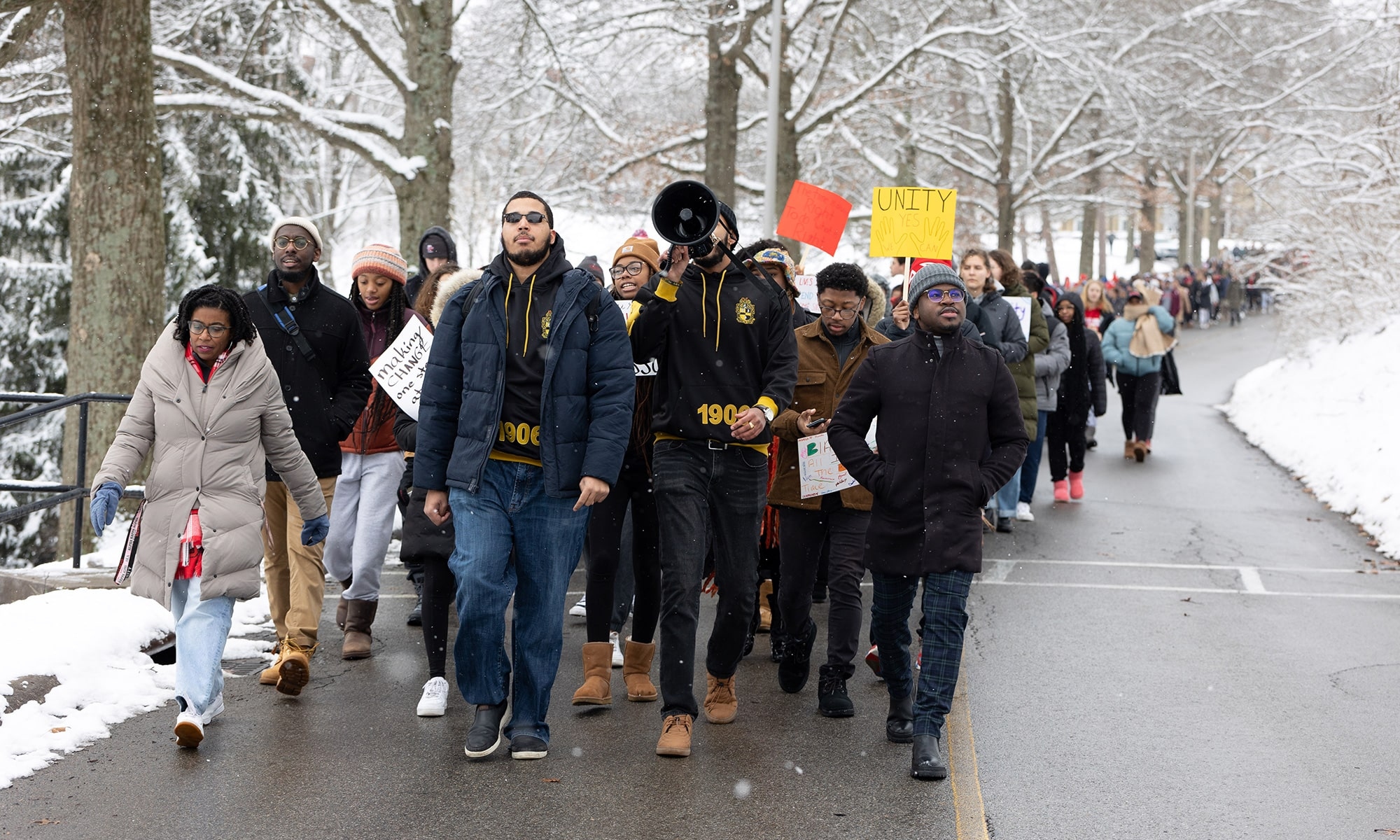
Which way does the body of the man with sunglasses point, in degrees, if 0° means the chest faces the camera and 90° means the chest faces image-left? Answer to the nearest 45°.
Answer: approximately 0°

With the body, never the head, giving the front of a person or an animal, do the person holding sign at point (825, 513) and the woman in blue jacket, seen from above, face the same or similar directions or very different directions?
same or similar directions

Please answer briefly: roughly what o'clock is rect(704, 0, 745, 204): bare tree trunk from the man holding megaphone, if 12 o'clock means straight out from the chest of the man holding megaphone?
The bare tree trunk is roughly at 6 o'clock from the man holding megaphone.

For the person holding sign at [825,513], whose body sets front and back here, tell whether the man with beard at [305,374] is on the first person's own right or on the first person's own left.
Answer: on the first person's own right

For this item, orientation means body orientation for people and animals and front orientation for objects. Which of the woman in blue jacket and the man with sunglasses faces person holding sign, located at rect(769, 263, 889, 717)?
the woman in blue jacket

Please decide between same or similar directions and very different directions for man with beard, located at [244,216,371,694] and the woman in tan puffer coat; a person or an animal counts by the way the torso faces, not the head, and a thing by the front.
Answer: same or similar directions

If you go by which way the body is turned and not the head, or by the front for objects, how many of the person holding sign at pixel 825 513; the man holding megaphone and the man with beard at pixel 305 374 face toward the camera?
3

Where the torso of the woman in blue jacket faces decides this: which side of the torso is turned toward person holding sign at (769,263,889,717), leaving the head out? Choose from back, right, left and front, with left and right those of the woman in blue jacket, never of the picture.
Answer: front

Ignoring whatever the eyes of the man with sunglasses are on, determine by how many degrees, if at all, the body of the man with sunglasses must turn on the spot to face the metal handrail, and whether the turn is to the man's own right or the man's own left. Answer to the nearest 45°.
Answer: approximately 135° to the man's own right

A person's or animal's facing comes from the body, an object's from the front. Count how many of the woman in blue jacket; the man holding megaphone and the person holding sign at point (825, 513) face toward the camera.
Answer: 3

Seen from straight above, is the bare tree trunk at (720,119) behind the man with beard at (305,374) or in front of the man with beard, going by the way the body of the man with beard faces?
behind

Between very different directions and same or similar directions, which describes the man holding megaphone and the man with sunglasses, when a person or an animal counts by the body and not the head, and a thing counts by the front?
same or similar directions

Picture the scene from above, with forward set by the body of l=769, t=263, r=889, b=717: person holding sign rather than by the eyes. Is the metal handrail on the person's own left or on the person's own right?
on the person's own right

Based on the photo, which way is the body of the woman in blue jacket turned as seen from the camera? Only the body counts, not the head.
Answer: toward the camera

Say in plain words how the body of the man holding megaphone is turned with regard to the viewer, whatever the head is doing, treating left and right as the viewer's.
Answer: facing the viewer

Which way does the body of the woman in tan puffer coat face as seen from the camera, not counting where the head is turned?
toward the camera

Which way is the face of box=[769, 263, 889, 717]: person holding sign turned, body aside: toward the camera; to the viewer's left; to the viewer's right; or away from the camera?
toward the camera
